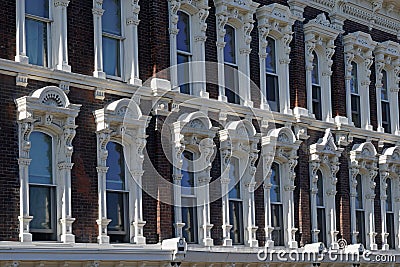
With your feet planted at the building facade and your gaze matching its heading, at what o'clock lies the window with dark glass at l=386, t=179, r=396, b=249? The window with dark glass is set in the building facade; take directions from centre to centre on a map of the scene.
The window with dark glass is roughly at 9 o'clock from the building facade.

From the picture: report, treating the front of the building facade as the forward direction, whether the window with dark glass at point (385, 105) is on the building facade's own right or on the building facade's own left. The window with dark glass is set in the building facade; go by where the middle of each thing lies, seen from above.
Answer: on the building facade's own left
